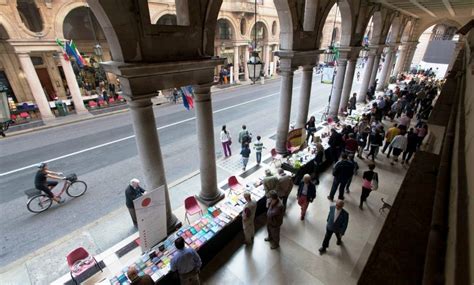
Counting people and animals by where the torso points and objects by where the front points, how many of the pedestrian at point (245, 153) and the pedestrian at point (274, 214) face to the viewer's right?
0

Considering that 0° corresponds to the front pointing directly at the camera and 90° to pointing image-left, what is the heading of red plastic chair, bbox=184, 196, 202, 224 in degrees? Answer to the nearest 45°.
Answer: approximately 315°

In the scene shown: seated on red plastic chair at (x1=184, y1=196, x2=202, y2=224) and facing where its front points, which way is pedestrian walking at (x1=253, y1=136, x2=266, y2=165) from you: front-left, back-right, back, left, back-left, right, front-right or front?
left
